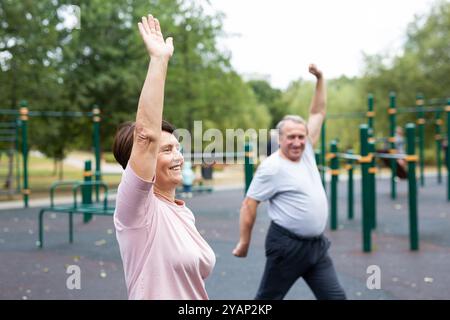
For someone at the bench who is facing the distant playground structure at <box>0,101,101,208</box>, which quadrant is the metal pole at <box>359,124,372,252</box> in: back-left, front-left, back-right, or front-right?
back-right

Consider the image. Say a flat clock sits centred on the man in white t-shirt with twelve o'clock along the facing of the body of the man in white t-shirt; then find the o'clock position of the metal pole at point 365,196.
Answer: The metal pole is roughly at 8 o'clock from the man in white t-shirt.

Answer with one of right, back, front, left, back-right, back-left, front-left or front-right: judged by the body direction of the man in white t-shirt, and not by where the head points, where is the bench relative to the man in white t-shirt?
back

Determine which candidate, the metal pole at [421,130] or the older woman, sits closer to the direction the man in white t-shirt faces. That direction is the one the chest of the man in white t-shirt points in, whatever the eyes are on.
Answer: the older woman

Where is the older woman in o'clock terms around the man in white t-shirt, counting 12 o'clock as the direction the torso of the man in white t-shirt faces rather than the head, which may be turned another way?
The older woman is roughly at 2 o'clock from the man in white t-shirt.

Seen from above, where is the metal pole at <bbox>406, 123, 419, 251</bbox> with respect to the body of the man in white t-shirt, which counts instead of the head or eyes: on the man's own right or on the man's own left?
on the man's own left

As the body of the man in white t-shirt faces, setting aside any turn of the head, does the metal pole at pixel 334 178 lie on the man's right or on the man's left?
on the man's left

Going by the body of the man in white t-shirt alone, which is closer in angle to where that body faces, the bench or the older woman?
the older woman

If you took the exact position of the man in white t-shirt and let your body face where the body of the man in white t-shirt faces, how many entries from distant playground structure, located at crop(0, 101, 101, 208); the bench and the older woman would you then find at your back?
2

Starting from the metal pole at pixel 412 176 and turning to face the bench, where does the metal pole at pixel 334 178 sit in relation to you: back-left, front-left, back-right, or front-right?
front-right

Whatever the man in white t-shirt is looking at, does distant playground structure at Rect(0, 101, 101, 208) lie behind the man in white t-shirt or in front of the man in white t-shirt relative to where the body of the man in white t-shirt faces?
behind

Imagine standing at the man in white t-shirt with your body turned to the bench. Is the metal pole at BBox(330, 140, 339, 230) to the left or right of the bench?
right

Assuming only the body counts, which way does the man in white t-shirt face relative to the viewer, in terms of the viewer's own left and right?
facing the viewer and to the right of the viewer

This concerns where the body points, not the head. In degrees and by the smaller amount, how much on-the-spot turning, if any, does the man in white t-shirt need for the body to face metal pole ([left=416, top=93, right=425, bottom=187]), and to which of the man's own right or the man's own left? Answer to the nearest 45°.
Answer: approximately 135° to the man's own left
